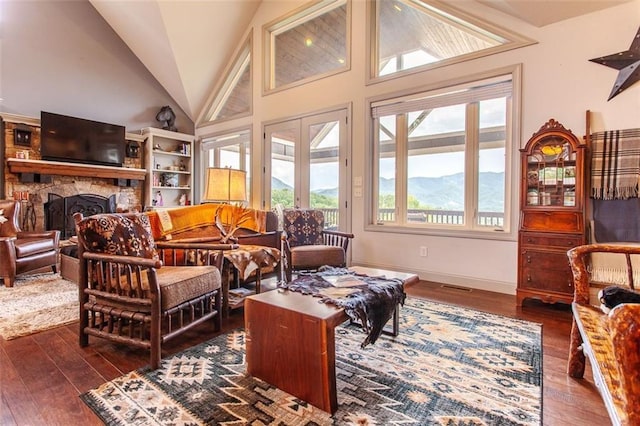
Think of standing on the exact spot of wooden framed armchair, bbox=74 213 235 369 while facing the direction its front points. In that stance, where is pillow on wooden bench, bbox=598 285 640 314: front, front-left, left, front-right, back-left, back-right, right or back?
front

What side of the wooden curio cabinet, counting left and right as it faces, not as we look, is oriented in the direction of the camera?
front

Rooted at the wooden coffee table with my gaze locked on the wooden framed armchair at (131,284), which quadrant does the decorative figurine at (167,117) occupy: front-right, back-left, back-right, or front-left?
front-right

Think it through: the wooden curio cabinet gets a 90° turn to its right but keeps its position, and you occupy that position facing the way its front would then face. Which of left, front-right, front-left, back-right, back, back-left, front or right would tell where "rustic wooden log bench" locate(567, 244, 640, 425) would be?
left

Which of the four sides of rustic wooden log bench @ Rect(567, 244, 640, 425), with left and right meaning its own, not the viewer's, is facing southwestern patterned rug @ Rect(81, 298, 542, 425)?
front

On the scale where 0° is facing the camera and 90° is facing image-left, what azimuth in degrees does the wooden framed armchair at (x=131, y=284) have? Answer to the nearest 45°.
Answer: approximately 315°

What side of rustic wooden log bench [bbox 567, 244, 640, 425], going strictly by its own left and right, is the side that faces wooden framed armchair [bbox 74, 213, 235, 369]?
front

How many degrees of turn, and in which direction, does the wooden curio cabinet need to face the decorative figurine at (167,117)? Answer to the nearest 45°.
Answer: approximately 90° to its right

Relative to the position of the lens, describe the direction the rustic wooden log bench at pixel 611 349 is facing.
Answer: facing to the left of the viewer

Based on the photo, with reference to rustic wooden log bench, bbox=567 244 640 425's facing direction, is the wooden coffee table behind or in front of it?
in front

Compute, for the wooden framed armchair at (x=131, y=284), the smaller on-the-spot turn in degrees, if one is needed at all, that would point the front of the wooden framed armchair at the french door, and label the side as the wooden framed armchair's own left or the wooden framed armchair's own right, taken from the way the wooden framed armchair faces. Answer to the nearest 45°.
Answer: approximately 90° to the wooden framed armchair's own left

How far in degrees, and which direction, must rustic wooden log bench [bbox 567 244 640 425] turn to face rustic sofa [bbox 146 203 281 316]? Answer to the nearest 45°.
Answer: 0° — it already faces it

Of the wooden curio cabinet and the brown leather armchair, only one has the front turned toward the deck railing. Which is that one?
the brown leather armchair
